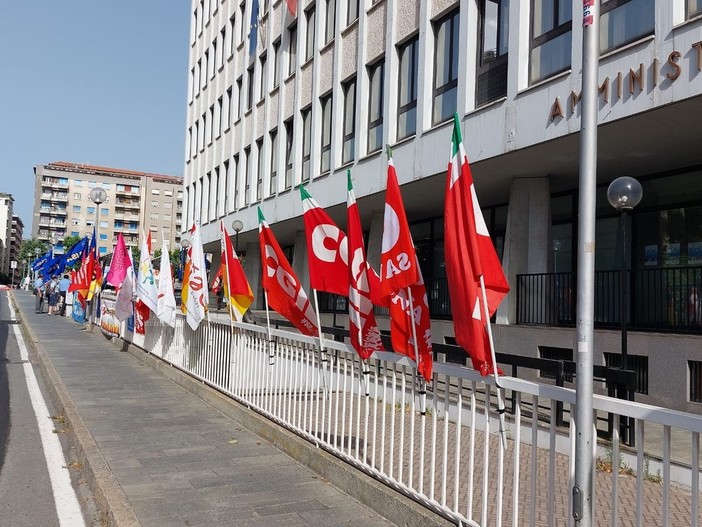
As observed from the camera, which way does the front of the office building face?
facing the viewer and to the left of the viewer

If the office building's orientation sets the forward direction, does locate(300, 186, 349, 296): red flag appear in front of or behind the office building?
in front

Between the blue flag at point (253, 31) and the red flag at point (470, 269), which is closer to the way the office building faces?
the red flag

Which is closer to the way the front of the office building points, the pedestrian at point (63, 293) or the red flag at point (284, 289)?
the red flag

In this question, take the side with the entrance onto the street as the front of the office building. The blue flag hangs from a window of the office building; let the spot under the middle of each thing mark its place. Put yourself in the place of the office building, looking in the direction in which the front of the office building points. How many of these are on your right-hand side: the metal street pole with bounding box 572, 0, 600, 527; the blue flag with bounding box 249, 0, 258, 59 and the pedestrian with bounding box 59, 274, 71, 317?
2

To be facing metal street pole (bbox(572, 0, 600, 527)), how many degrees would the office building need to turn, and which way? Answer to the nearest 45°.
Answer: approximately 45° to its left

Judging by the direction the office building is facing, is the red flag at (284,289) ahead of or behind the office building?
ahead

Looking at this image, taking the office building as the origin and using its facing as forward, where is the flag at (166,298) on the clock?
The flag is roughly at 1 o'clock from the office building.

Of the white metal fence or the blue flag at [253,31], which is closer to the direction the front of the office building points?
the white metal fence

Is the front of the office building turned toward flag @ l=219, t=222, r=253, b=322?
yes

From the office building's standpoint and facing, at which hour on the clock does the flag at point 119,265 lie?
The flag is roughly at 2 o'clock from the office building.

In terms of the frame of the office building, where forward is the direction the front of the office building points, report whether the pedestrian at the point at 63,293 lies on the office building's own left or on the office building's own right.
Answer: on the office building's own right
